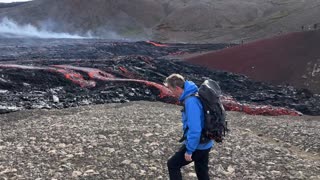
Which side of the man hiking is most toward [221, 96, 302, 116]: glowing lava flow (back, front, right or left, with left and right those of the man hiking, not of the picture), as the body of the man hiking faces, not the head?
right

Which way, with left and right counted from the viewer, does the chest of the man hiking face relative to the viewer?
facing to the left of the viewer

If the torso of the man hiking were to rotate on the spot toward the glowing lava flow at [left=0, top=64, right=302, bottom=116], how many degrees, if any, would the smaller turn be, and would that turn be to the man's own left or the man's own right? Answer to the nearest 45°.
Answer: approximately 90° to the man's own right
